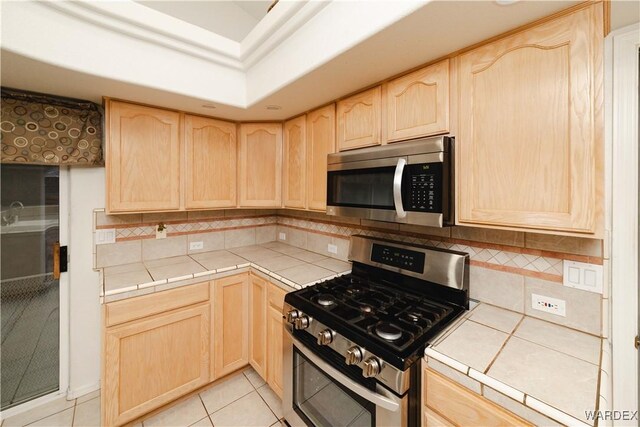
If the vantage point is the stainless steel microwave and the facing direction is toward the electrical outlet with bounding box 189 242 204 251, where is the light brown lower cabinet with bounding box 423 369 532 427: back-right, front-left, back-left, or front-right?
back-left

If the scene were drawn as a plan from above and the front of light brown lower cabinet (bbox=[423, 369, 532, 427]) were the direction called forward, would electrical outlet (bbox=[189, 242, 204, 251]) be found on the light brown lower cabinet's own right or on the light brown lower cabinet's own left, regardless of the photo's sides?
on the light brown lower cabinet's own right

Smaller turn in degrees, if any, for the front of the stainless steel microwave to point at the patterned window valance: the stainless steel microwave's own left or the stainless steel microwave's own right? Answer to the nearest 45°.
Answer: approximately 45° to the stainless steel microwave's own right

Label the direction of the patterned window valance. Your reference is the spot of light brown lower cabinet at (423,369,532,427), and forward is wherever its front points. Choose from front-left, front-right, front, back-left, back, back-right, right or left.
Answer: front-right

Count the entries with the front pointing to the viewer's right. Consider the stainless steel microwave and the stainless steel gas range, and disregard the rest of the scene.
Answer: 0

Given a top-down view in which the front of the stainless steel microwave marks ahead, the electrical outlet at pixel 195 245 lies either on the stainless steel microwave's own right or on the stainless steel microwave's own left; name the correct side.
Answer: on the stainless steel microwave's own right
